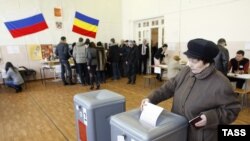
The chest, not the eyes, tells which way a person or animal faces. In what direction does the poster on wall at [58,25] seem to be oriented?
toward the camera

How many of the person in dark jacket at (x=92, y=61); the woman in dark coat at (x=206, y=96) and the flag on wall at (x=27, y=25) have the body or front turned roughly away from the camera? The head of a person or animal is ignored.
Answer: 1

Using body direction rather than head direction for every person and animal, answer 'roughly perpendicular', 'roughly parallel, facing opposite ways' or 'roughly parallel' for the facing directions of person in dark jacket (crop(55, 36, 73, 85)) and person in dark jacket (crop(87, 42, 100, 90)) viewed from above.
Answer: roughly parallel

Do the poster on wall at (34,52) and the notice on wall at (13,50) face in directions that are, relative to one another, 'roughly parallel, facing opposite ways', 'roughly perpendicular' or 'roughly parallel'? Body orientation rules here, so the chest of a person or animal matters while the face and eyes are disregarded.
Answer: roughly parallel

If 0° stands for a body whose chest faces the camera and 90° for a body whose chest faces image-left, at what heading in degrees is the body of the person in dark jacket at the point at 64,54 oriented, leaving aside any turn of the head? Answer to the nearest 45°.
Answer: approximately 180°

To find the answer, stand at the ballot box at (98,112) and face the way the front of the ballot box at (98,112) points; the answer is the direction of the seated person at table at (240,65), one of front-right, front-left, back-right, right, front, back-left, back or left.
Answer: back

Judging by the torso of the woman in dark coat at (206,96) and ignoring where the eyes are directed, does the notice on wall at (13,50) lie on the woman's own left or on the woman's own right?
on the woman's own right

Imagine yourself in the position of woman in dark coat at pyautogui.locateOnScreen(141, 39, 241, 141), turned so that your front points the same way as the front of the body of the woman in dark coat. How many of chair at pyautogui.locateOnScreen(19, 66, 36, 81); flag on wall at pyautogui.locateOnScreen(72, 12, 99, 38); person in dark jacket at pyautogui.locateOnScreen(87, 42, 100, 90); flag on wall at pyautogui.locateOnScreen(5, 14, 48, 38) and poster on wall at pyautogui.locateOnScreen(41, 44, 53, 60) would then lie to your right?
5

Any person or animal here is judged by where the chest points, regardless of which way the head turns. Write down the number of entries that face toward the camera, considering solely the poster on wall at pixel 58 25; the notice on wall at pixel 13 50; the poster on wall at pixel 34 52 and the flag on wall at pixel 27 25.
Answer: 4

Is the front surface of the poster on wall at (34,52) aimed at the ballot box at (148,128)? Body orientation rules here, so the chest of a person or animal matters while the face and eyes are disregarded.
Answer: yes

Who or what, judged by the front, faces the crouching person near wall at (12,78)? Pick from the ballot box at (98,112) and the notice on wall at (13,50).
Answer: the notice on wall

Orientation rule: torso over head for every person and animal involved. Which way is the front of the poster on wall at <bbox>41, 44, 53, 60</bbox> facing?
toward the camera

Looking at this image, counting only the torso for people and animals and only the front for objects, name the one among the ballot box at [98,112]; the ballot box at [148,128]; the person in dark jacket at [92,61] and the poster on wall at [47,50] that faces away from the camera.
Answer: the person in dark jacket

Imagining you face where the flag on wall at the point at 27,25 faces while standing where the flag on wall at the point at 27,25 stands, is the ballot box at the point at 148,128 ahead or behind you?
ahead

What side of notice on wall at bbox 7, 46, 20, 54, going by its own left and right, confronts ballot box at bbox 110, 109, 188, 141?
front

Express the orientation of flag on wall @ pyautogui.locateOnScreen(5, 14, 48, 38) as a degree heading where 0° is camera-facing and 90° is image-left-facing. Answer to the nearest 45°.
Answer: approximately 0°

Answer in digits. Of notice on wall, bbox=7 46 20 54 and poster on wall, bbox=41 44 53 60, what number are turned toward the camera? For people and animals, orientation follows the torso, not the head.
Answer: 2

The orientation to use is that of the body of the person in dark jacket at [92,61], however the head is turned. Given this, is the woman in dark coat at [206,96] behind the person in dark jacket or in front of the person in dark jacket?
behind
